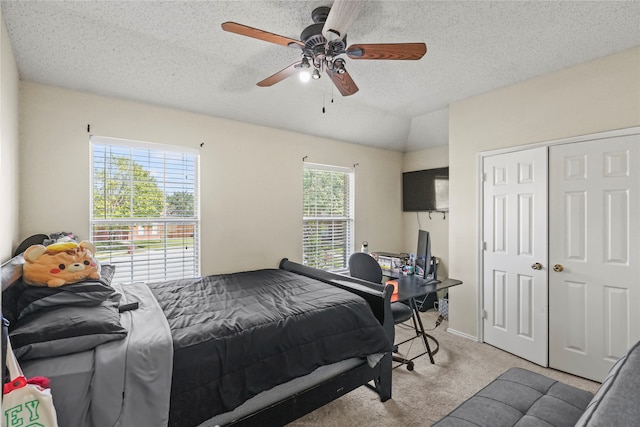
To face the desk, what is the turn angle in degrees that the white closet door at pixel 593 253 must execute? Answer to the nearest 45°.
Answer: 0° — it already faces it

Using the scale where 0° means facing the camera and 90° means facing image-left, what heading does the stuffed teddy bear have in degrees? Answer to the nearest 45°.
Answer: approximately 315°

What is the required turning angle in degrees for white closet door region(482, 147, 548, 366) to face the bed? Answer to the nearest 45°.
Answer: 0° — it already faces it

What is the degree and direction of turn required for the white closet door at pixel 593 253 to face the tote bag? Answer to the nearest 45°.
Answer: approximately 45° to its left

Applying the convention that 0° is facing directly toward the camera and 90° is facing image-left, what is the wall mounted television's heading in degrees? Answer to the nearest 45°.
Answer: approximately 45°

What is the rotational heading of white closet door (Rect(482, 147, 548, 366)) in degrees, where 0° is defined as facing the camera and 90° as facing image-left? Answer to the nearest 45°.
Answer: approximately 45°

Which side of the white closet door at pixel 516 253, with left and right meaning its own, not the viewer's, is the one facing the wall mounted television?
right

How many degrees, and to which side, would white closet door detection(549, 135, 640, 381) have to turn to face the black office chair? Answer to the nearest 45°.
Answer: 0° — it already faces it

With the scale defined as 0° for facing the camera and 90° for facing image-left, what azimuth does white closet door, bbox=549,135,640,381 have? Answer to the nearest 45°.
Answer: approximately 45°

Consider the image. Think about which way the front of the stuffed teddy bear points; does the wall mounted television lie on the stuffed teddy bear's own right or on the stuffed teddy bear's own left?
on the stuffed teddy bear's own left
